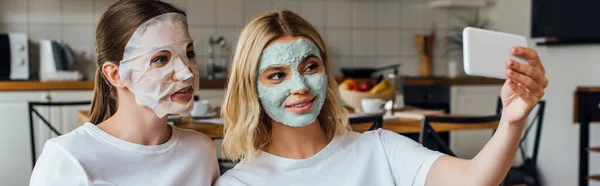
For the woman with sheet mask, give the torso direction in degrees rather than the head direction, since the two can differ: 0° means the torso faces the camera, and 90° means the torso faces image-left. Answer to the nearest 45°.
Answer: approximately 315°

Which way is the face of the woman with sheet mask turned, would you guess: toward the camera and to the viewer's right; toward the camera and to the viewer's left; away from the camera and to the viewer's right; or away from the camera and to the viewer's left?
toward the camera and to the viewer's right

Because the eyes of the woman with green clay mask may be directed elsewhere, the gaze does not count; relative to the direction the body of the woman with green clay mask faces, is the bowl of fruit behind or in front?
behind

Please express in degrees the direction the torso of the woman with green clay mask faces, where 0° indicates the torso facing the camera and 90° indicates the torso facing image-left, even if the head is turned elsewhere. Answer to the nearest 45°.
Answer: approximately 0°

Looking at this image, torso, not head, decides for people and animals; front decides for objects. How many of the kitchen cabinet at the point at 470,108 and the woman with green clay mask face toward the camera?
2

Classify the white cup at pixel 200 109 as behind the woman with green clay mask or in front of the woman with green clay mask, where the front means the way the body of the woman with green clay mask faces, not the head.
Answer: behind

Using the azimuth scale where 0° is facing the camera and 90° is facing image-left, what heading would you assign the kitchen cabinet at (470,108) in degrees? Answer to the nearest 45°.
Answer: approximately 0°

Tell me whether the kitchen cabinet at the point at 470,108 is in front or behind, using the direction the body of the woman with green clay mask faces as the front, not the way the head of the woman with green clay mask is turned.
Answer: behind
